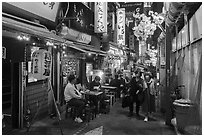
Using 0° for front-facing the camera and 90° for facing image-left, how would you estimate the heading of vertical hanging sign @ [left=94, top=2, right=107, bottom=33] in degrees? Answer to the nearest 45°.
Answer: approximately 0°

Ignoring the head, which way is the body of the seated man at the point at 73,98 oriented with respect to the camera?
to the viewer's right

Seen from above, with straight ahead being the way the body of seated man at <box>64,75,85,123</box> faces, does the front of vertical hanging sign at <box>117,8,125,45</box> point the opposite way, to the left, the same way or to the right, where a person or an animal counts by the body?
to the right

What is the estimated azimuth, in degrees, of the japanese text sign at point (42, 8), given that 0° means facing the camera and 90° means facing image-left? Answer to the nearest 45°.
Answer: approximately 315°

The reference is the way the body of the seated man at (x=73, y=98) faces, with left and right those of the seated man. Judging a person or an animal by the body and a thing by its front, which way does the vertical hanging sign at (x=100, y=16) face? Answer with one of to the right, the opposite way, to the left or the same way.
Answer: to the right
